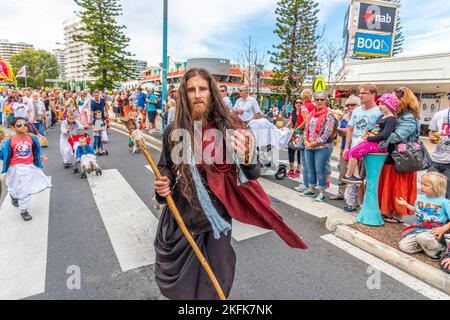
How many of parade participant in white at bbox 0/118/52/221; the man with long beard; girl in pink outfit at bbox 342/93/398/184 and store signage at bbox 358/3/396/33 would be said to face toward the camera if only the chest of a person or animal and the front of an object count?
3

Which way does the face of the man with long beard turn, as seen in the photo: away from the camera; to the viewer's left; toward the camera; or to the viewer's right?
toward the camera

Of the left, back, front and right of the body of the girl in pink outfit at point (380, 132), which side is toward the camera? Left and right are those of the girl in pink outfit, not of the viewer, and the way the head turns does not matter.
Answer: left

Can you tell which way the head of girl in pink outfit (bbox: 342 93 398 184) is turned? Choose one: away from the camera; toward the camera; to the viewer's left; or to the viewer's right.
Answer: to the viewer's left

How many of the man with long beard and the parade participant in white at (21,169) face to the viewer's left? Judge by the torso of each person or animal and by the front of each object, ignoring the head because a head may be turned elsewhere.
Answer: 0

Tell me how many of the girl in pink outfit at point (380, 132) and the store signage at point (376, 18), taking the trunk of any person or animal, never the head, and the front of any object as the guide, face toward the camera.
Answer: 1

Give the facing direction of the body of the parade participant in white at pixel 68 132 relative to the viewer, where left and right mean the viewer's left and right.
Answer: facing the viewer and to the right of the viewer

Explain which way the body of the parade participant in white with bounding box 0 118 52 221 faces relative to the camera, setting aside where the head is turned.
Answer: toward the camera

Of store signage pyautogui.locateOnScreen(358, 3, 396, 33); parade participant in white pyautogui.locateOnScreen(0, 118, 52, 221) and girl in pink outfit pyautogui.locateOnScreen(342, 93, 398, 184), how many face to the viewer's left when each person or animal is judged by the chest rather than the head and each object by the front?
1

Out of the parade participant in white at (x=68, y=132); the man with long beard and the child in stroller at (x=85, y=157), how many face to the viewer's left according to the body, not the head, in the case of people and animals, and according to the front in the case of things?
0

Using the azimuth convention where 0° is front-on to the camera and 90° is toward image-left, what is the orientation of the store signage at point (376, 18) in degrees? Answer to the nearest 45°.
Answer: approximately 0°

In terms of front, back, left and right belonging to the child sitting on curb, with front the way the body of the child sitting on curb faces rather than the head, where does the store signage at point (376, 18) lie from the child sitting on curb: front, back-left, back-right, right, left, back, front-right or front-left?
back-right

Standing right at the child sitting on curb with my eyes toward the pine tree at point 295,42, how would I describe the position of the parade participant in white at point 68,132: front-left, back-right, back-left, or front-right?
front-left

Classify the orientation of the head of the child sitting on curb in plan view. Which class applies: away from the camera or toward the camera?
toward the camera
